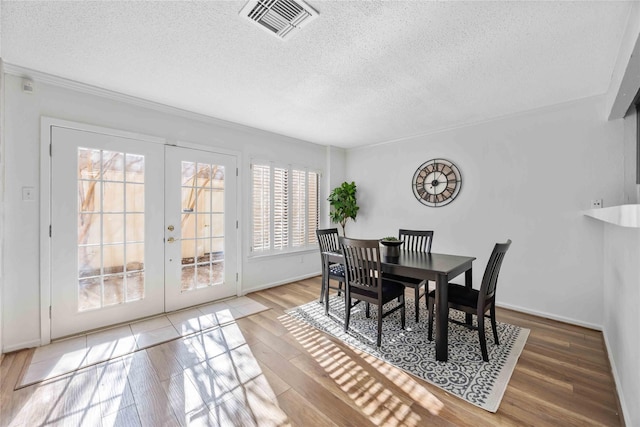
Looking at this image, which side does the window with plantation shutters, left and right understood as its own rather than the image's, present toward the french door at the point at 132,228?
right

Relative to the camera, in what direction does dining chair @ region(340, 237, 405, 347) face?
facing away from the viewer and to the right of the viewer

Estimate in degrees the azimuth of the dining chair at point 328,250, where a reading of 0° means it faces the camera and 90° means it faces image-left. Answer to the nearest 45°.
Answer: approximately 315°

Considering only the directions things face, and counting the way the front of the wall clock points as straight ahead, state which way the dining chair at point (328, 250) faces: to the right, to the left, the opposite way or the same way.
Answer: to the left

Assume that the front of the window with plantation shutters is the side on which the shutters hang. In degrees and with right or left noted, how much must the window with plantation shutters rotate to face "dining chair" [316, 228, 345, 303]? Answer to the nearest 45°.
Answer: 0° — it already faces it

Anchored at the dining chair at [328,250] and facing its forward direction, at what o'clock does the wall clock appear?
The wall clock is roughly at 10 o'clock from the dining chair.

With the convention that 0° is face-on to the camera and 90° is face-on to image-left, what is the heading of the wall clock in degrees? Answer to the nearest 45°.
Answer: approximately 0°

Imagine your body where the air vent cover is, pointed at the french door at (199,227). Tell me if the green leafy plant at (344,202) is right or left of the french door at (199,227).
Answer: right

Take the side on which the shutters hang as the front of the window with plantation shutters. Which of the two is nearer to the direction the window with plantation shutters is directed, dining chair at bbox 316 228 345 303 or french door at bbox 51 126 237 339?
the dining chair

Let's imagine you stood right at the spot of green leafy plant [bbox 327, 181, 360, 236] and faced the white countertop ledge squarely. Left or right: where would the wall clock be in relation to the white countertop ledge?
left

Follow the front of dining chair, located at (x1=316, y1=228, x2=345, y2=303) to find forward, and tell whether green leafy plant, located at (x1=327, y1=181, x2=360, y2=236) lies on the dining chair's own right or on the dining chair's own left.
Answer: on the dining chair's own left

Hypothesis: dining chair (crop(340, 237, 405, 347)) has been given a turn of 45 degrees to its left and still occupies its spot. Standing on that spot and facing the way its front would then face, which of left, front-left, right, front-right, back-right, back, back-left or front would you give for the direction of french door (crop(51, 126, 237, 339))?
left
